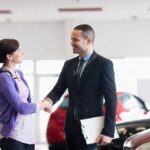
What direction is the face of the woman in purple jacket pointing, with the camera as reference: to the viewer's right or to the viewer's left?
to the viewer's right

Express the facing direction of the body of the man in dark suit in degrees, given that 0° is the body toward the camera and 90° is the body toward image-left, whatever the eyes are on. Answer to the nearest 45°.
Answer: approximately 45°
